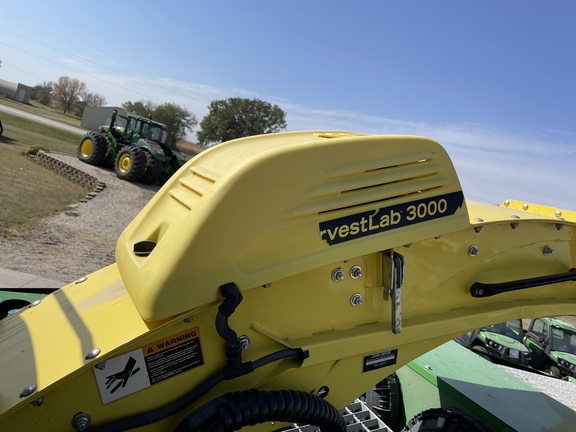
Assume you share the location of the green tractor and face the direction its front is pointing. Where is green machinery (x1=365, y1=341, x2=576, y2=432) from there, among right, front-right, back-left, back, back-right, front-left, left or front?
back-left
